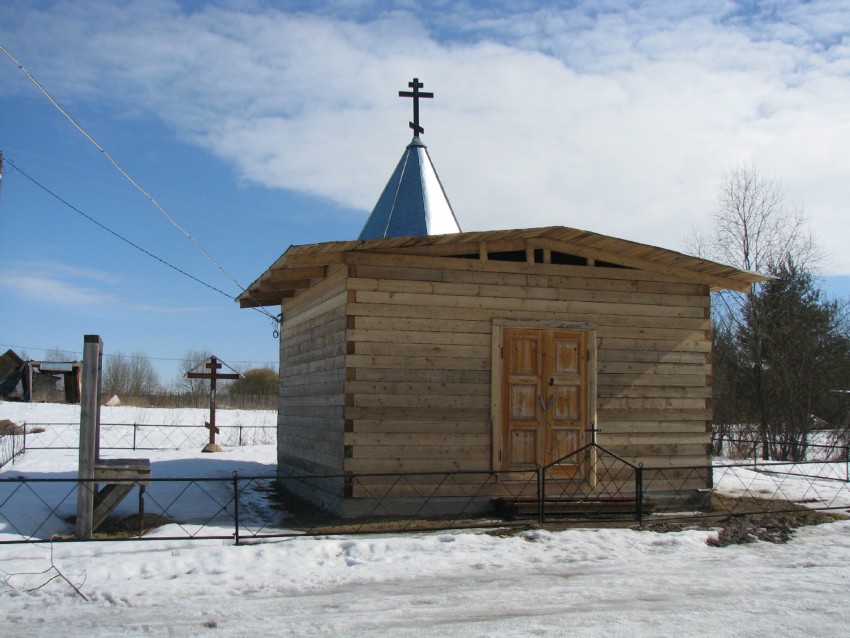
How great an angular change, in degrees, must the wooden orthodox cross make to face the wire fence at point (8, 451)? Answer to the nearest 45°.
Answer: approximately 45° to its right

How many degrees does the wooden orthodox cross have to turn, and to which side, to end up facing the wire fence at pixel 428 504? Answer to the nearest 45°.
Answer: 0° — it already faces it

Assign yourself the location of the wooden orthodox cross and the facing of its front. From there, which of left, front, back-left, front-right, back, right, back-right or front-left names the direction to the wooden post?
front

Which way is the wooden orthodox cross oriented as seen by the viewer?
toward the camera

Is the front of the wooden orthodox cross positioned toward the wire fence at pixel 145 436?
no
